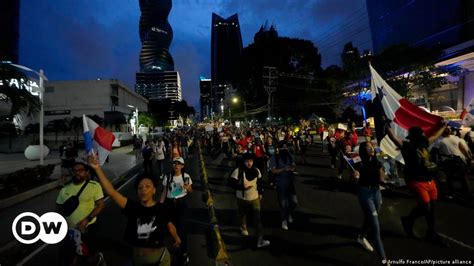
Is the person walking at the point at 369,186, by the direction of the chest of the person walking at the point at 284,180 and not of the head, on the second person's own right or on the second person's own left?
on the second person's own left

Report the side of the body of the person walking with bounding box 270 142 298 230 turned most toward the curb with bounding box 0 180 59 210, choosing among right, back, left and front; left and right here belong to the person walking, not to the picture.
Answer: right

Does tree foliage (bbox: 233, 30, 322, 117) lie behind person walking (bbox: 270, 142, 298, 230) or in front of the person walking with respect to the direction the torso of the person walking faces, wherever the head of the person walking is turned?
behind

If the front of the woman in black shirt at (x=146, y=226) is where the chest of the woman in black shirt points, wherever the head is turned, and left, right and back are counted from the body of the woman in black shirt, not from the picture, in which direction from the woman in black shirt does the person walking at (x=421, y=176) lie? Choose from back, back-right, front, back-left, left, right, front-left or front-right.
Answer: left

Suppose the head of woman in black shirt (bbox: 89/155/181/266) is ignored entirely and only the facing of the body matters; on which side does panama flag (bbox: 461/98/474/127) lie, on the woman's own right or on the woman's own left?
on the woman's own left

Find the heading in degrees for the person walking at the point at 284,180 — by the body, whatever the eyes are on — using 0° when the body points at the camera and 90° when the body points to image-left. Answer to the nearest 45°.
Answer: approximately 0°

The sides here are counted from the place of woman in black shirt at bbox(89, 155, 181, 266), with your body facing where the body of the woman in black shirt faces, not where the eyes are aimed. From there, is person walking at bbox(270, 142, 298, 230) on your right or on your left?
on your left

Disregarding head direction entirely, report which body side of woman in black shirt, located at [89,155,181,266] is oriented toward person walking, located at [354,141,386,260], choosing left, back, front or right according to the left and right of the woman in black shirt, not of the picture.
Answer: left

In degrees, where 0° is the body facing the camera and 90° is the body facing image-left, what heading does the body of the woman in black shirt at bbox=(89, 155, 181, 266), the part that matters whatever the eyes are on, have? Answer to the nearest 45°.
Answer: approximately 0°

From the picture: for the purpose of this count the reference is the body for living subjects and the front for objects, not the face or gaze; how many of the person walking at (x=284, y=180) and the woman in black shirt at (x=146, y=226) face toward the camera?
2

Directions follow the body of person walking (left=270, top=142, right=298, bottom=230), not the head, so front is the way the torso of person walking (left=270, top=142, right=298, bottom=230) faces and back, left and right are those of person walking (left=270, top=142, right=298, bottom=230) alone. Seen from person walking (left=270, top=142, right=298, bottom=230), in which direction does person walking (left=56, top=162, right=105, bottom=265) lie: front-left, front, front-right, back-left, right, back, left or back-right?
front-right
